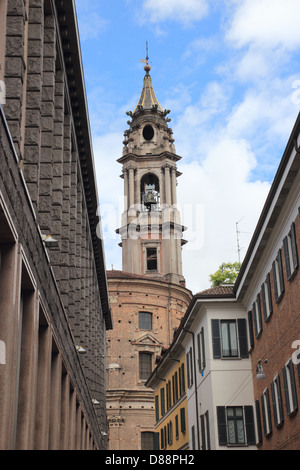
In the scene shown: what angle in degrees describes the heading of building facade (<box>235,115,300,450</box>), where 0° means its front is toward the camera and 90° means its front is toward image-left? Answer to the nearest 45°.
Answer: approximately 90°

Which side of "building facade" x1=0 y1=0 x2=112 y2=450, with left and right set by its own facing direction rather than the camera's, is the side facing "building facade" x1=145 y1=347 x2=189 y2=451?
left

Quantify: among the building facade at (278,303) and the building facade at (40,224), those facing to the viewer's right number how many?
1

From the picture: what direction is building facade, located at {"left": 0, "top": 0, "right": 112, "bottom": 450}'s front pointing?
to the viewer's right

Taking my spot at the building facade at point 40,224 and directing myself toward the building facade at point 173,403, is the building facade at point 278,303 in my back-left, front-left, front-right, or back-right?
front-right

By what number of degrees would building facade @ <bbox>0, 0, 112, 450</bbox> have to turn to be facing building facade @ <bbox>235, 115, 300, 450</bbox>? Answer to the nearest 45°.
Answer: approximately 45° to its left

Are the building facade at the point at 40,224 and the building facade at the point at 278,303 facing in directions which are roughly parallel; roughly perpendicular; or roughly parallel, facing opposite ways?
roughly parallel, facing opposite ways

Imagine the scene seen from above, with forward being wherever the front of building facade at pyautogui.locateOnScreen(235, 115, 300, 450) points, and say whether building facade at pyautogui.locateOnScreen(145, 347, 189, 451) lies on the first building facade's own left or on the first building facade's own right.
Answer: on the first building facade's own right
